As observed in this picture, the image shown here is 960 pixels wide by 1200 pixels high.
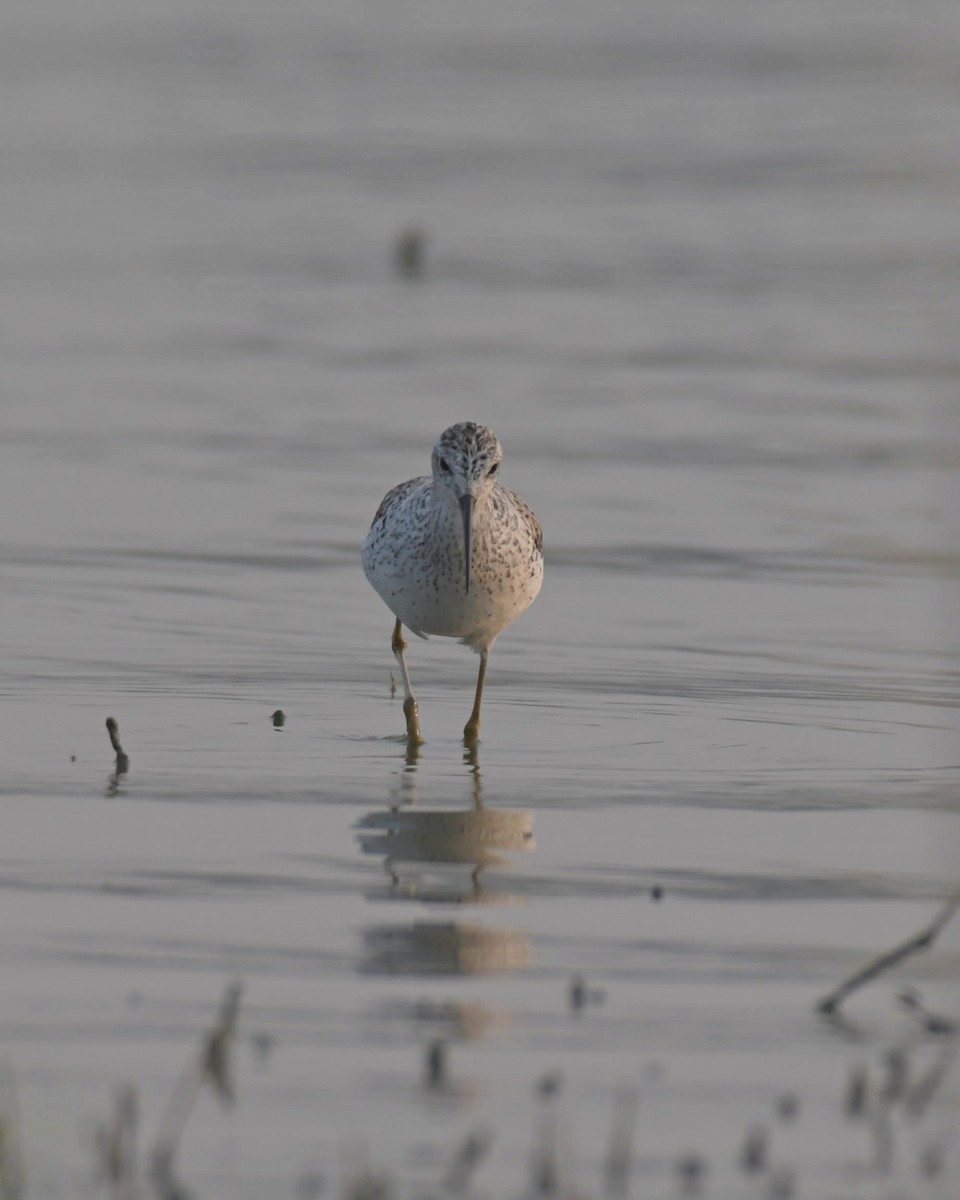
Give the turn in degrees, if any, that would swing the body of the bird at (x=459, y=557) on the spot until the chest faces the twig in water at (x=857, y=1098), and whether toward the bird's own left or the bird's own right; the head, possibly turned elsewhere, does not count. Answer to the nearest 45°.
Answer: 0° — it already faces it

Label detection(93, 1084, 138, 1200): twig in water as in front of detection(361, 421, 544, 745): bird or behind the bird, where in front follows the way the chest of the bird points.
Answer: in front

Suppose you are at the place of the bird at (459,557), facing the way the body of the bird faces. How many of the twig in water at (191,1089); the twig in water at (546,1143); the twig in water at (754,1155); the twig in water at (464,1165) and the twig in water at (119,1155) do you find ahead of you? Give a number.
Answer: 5

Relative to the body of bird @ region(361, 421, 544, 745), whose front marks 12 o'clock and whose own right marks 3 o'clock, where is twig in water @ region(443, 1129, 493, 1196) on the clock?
The twig in water is roughly at 12 o'clock from the bird.

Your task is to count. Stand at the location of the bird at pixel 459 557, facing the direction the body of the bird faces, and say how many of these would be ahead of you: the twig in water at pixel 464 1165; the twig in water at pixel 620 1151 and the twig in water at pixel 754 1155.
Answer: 3

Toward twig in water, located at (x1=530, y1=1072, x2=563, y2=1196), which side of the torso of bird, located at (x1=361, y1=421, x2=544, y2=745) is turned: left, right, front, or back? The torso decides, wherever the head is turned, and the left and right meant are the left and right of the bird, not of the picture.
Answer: front

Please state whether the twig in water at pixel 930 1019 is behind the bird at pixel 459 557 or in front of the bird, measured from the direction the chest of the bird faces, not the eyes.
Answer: in front

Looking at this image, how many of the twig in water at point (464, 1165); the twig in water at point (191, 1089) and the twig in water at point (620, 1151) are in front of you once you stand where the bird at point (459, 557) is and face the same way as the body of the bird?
3

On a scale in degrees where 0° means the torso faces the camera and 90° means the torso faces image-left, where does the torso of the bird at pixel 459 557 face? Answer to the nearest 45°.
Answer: approximately 0°
